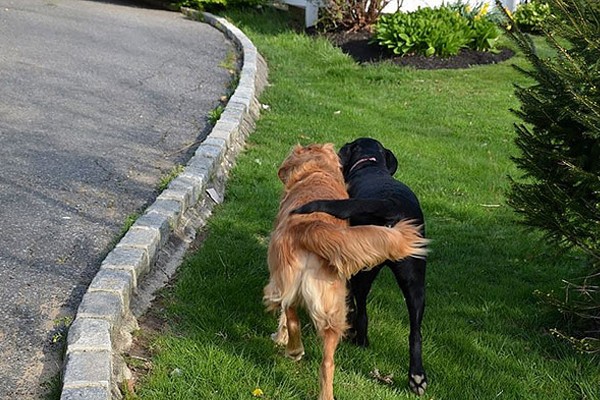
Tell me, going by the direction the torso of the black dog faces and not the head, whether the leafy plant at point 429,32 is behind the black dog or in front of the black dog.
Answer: in front

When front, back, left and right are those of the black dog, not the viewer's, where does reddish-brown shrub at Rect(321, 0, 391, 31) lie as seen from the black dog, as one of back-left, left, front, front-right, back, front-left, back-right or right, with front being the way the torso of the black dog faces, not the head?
front

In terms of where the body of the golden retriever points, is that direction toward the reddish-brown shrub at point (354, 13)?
yes

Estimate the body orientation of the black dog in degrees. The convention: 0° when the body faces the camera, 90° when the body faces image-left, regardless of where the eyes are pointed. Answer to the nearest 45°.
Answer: approximately 180°

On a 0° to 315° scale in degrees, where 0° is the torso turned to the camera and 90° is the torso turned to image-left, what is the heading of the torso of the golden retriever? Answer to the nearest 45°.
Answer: approximately 180°

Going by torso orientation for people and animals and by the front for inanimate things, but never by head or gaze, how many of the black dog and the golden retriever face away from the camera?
2

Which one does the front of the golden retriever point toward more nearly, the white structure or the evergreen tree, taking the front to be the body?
the white structure

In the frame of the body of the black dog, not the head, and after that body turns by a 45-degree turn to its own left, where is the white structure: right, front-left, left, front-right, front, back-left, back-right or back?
front-right

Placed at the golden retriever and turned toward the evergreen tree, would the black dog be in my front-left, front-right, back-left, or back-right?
front-left

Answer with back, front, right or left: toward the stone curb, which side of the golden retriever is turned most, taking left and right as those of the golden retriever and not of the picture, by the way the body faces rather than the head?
left
